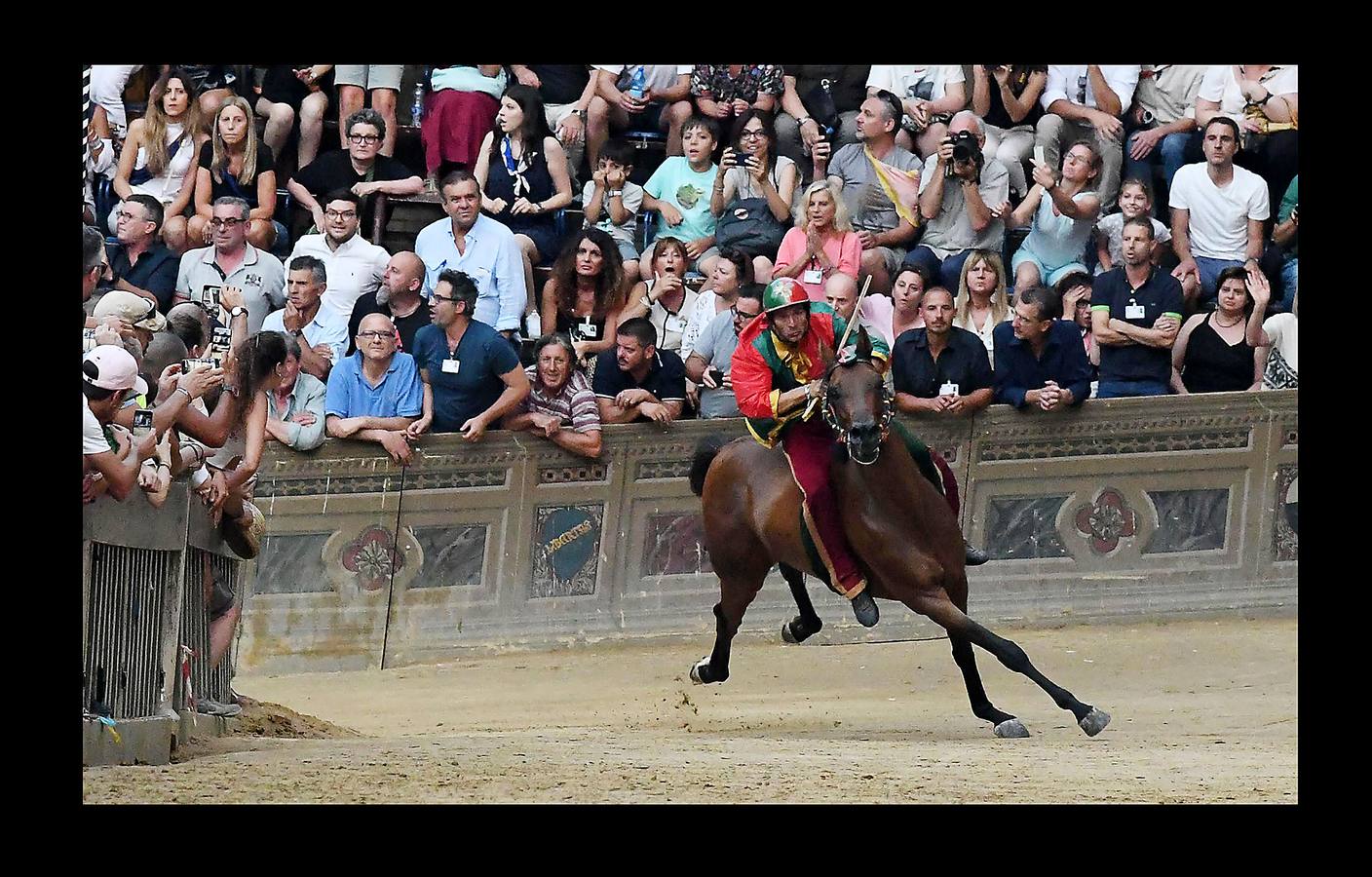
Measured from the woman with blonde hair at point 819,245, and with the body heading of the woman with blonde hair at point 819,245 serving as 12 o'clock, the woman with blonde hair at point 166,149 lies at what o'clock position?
the woman with blonde hair at point 166,149 is roughly at 3 o'clock from the woman with blonde hair at point 819,245.

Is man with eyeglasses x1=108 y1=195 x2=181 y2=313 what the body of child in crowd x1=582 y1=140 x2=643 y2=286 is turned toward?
no

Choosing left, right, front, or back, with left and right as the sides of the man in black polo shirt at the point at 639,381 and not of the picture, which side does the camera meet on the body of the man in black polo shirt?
front

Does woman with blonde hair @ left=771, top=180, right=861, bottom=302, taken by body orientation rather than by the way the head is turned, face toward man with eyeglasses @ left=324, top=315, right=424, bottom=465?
no

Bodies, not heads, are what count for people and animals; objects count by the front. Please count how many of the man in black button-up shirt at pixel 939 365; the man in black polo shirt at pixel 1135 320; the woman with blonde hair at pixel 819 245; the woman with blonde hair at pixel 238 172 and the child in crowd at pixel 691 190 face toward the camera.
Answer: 5

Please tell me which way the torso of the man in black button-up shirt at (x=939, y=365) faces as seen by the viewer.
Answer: toward the camera

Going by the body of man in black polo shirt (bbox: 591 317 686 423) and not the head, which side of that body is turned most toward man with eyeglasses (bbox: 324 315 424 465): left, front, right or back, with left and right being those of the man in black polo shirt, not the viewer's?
right

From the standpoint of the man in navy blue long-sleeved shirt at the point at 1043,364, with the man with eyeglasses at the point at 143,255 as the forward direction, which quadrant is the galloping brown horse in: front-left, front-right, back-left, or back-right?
front-left

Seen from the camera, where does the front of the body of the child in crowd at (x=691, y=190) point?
toward the camera

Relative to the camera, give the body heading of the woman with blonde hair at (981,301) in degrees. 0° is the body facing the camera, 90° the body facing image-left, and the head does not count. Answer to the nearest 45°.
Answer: approximately 0°

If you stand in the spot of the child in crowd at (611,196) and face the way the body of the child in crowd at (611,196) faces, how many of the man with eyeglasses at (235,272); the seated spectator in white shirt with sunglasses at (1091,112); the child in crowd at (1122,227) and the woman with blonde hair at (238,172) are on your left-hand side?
2

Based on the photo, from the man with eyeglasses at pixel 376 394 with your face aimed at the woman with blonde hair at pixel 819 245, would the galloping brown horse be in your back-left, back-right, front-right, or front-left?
front-right

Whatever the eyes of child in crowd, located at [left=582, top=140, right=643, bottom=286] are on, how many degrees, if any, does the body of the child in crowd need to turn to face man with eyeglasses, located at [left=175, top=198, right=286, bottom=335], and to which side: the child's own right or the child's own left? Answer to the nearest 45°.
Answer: approximately 90° to the child's own right

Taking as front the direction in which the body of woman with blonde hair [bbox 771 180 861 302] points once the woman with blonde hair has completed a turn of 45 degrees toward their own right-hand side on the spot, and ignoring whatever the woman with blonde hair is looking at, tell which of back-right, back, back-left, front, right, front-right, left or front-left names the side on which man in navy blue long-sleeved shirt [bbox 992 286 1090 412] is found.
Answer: back-left

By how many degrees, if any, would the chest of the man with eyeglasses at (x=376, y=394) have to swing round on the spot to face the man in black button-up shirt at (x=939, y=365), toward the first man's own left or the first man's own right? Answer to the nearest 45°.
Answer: approximately 90° to the first man's own left

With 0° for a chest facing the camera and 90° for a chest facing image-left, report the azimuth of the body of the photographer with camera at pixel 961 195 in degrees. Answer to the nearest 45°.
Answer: approximately 0°

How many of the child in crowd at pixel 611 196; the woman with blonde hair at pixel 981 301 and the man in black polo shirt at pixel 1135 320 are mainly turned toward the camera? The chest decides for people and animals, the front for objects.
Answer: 3
